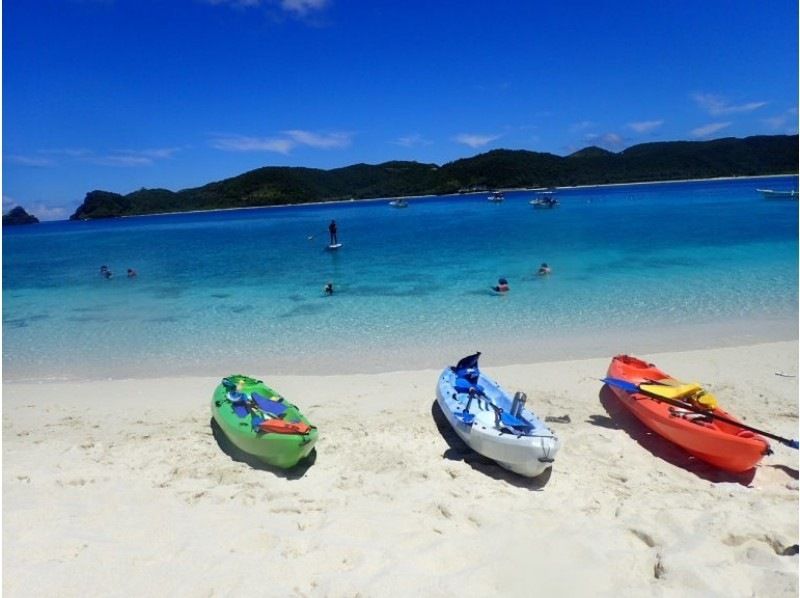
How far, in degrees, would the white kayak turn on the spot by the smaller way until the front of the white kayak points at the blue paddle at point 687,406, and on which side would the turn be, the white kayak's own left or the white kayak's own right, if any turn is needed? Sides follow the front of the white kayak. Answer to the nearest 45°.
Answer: approximately 45° to the white kayak's own left

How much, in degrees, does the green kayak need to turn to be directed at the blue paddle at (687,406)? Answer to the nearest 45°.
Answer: approximately 45° to its left

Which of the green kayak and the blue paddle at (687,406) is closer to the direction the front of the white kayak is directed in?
the blue paddle

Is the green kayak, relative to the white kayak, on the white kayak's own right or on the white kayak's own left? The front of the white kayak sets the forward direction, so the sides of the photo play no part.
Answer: on the white kayak's own right

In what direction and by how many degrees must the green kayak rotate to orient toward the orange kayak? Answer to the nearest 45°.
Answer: approximately 45° to its left

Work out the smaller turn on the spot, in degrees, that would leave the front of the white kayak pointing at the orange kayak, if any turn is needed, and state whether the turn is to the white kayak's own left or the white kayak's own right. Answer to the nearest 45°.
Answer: approximately 45° to the white kayak's own left

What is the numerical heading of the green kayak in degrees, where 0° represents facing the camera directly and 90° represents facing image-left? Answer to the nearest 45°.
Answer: approximately 315°

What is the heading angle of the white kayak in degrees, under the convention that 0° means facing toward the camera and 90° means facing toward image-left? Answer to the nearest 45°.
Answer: approximately 315°
